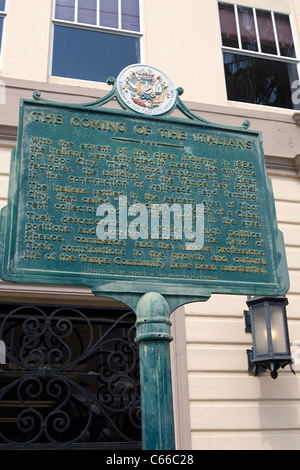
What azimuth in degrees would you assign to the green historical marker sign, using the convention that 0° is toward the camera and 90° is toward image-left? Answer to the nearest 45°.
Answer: approximately 0°

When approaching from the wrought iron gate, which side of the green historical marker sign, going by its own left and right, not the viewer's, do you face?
back

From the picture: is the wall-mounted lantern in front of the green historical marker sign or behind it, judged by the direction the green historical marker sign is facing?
behind
